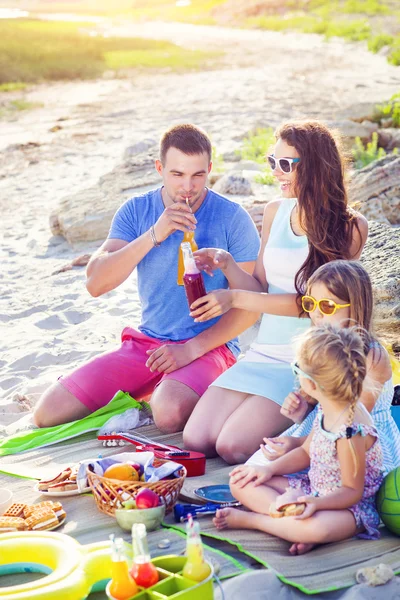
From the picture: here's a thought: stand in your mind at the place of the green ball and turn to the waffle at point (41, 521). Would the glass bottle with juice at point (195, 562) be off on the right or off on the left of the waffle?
left

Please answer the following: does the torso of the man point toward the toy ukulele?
yes

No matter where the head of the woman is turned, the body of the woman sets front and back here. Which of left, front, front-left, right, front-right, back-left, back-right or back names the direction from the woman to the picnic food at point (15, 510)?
front

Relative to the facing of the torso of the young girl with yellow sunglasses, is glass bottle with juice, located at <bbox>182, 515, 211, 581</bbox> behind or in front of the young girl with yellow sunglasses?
in front

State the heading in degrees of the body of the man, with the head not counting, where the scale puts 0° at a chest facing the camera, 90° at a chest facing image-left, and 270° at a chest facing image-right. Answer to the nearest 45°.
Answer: approximately 0°

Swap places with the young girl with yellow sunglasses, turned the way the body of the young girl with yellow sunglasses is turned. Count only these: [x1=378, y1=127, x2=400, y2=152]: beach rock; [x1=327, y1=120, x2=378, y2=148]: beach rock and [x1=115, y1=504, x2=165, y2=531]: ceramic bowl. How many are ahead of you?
1

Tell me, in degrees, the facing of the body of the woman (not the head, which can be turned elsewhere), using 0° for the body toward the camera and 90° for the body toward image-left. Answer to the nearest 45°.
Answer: approximately 45°

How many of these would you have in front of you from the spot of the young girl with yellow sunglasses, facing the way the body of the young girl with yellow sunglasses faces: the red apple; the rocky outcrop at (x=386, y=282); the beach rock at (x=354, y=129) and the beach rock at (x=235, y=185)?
1

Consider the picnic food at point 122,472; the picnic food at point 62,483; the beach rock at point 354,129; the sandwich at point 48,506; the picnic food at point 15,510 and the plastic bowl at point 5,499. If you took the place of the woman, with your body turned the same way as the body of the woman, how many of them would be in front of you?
5

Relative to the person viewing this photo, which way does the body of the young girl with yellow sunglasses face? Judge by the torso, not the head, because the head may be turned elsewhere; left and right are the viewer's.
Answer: facing the viewer and to the left of the viewer

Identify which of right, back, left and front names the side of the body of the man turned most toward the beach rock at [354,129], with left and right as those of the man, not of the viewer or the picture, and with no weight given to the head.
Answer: back

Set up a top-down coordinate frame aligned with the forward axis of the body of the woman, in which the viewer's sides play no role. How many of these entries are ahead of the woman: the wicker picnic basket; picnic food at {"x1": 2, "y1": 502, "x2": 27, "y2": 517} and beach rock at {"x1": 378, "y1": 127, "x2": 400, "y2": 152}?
2

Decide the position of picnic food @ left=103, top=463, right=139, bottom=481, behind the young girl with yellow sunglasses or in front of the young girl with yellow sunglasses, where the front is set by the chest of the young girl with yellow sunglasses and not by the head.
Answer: in front

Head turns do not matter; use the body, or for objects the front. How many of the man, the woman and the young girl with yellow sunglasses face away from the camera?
0
